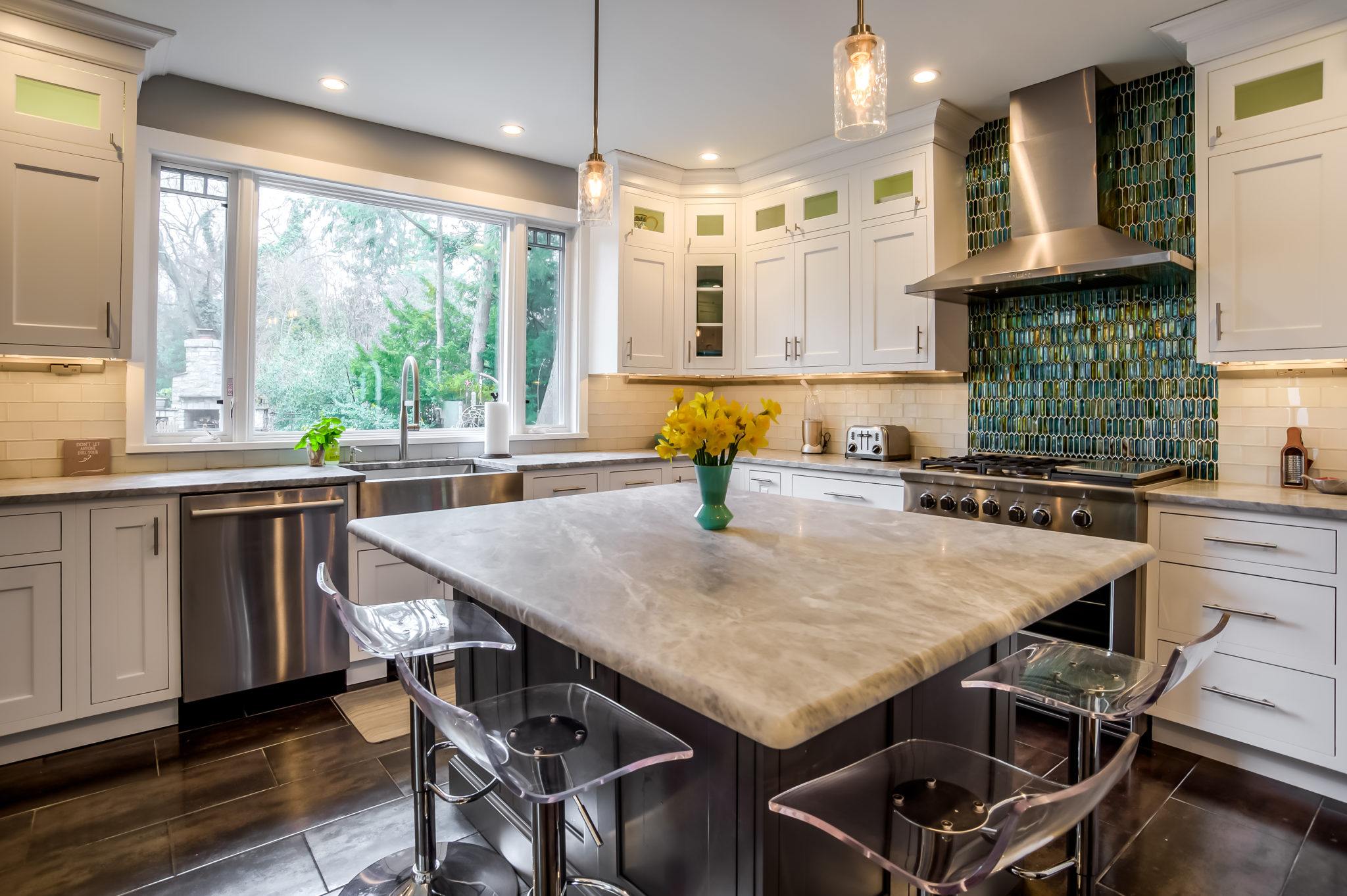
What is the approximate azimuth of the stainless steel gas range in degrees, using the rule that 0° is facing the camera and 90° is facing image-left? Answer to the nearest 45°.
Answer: approximately 45°

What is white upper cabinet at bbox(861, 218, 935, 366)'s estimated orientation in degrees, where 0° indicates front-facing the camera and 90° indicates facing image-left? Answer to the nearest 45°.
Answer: approximately 45°

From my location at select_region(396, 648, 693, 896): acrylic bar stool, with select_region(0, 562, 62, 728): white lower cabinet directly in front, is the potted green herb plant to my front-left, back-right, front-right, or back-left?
front-right

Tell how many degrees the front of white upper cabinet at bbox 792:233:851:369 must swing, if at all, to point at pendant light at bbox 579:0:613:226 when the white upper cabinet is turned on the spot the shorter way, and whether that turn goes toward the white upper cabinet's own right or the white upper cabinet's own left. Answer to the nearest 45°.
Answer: approximately 45° to the white upper cabinet's own left

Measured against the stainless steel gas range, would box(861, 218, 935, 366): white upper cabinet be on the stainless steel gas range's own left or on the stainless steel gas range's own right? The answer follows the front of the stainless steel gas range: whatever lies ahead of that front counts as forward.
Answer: on the stainless steel gas range's own right

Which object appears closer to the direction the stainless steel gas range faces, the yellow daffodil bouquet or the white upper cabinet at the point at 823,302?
the yellow daffodil bouquet

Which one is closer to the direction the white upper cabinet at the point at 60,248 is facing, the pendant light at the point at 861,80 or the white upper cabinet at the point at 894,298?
the pendant light

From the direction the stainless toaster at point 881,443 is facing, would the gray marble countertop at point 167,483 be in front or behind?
in front

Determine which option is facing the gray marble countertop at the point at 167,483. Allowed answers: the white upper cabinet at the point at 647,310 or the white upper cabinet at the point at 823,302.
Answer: the white upper cabinet at the point at 823,302

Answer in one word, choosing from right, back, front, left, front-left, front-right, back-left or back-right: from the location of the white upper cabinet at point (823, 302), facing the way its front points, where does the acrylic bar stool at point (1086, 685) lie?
front-left

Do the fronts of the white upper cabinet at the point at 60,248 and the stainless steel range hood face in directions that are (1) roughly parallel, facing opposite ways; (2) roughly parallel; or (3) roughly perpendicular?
roughly perpendicular

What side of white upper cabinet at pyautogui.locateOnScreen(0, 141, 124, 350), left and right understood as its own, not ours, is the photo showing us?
front

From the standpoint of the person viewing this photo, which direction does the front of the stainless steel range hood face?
facing the viewer and to the left of the viewer

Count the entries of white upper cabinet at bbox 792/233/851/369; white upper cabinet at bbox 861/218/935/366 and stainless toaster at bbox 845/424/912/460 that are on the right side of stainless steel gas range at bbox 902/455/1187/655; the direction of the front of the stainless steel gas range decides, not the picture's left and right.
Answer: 3

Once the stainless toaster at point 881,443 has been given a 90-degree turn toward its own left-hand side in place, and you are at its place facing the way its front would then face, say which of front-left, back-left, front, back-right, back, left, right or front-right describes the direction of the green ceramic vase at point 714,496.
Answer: front-right

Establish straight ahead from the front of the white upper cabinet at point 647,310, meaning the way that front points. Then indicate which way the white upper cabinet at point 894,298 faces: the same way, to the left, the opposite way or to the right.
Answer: to the right

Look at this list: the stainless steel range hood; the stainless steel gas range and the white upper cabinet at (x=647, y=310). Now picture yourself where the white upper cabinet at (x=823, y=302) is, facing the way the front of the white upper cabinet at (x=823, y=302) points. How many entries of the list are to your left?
2

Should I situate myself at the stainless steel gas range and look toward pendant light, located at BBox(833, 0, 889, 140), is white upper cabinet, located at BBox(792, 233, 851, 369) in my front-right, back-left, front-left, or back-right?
back-right
